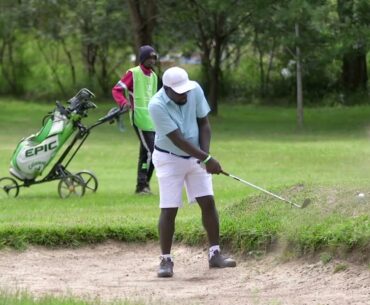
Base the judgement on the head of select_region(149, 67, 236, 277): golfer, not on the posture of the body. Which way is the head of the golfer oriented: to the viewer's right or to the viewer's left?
to the viewer's right

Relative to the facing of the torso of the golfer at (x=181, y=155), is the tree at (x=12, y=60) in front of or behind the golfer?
behind

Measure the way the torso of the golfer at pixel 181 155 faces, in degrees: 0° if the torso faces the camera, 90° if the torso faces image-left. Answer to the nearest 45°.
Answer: approximately 315°

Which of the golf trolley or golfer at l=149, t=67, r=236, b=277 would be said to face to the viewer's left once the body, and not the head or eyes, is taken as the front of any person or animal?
the golf trolley

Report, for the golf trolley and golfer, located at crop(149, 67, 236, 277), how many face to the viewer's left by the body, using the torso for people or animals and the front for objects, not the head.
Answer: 1

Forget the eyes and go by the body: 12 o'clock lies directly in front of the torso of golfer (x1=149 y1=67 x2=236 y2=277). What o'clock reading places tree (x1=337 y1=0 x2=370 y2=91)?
The tree is roughly at 8 o'clock from the golfer.

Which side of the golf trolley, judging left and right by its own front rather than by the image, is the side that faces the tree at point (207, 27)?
right

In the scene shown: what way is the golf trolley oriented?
to the viewer's left
